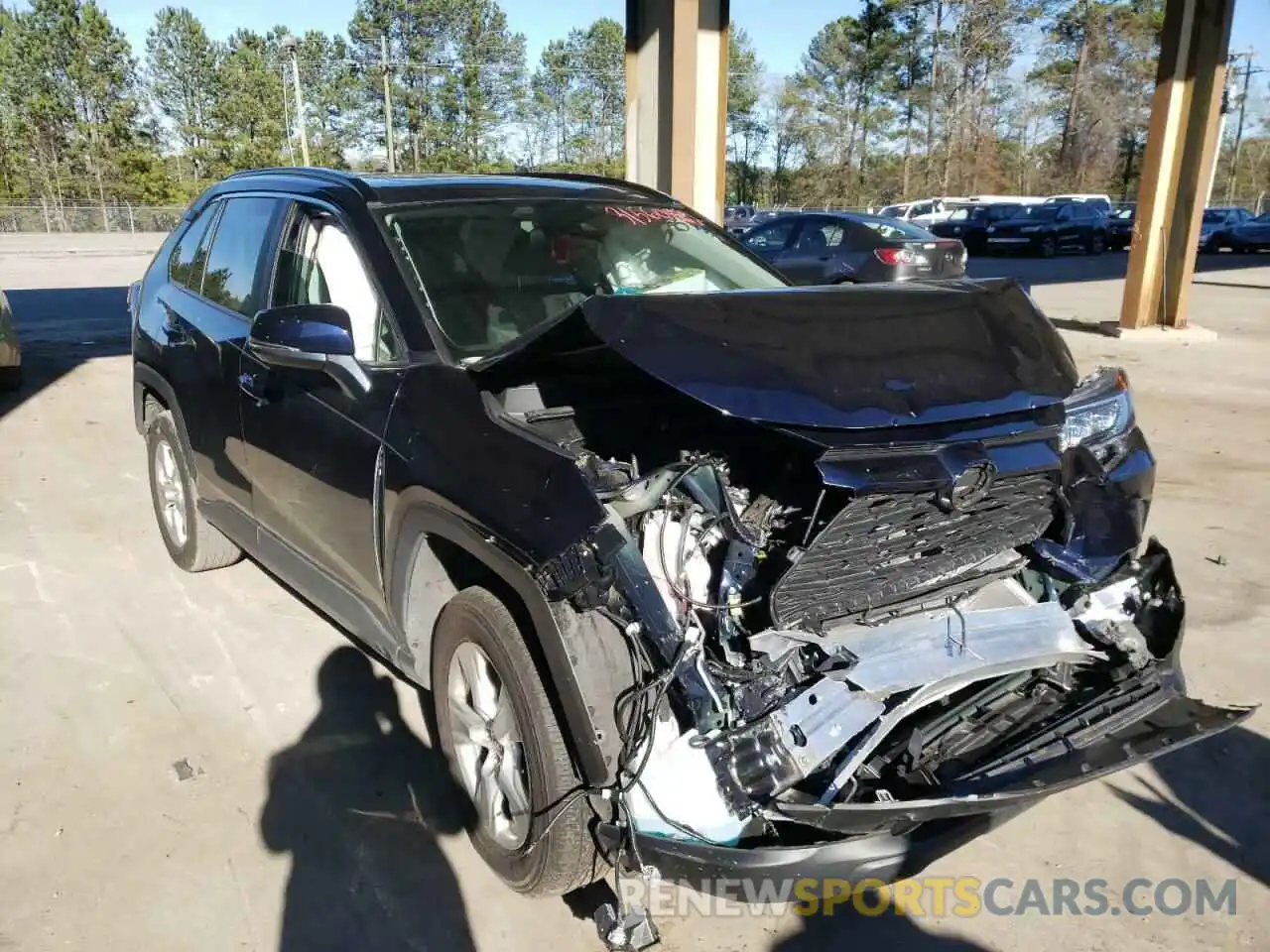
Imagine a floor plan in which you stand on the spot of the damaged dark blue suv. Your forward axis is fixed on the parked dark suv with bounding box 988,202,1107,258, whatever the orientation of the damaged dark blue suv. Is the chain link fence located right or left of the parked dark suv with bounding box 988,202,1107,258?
left

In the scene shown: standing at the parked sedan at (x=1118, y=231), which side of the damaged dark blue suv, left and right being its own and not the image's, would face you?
left

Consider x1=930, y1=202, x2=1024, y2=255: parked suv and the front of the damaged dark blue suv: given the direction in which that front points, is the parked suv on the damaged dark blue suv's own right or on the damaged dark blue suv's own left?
on the damaged dark blue suv's own left

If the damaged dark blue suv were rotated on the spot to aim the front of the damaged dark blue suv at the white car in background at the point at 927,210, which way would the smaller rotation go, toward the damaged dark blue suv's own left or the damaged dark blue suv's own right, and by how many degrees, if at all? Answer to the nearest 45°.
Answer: approximately 135° to the damaged dark blue suv's own left

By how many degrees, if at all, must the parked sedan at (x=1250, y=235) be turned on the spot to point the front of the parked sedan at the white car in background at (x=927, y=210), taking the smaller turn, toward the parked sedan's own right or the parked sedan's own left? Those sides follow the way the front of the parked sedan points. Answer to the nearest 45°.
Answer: approximately 45° to the parked sedan's own right

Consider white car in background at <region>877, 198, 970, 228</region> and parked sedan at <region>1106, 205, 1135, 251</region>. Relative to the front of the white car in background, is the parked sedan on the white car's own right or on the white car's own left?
on the white car's own left

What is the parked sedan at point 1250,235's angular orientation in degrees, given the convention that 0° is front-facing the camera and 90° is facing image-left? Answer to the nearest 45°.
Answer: approximately 45°

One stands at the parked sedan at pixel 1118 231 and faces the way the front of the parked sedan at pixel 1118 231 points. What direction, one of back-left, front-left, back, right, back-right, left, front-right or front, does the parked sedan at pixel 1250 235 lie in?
back-left

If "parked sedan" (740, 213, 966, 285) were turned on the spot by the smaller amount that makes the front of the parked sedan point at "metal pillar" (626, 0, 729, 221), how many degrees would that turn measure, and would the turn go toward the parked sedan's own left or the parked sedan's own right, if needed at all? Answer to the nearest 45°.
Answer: approximately 135° to the parked sedan's own left

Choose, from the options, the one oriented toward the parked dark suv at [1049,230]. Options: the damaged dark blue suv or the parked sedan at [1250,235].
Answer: the parked sedan at [1250,235]

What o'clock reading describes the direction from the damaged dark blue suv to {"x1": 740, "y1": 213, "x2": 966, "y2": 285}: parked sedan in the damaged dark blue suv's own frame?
The parked sedan is roughly at 8 o'clock from the damaged dark blue suv.
